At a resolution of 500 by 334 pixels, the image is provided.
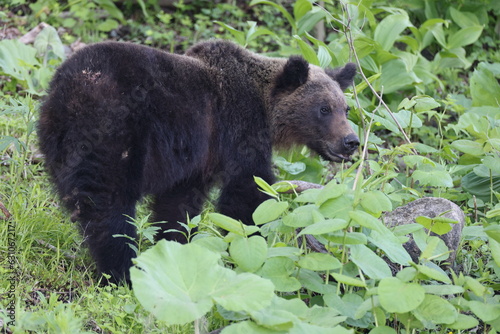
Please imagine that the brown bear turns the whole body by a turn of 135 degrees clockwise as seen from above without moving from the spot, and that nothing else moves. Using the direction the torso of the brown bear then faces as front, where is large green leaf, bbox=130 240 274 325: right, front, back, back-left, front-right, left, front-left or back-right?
front

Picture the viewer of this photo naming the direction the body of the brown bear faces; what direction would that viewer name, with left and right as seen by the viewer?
facing away from the viewer and to the right of the viewer

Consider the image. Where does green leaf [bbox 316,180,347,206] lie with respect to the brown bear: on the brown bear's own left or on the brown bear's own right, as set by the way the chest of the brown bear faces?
on the brown bear's own right

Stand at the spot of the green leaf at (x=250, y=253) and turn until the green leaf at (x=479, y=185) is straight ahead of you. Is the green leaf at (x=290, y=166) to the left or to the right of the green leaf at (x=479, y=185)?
left

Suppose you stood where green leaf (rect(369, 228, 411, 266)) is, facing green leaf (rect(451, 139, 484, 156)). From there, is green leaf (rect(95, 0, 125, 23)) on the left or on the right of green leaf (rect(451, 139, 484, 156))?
left
